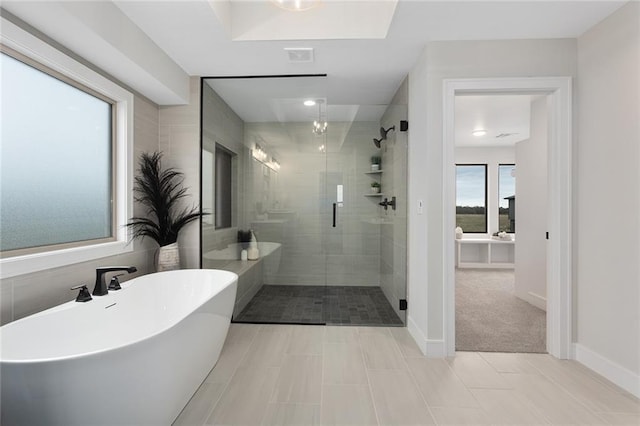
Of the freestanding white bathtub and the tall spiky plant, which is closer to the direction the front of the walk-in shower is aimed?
the freestanding white bathtub

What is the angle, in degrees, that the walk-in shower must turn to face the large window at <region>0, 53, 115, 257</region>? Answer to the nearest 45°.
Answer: approximately 45° to its right

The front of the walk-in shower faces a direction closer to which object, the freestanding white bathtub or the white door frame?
the freestanding white bathtub

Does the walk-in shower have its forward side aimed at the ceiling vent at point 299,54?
yes

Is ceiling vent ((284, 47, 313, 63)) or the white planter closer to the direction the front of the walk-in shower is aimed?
the ceiling vent

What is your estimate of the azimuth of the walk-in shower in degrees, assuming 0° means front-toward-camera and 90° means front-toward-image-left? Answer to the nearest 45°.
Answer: approximately 0°

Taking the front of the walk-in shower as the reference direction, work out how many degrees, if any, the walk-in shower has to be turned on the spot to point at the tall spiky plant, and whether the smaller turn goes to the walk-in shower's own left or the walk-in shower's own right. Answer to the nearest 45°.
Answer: approximately 45° to the walk-in shower's own right
